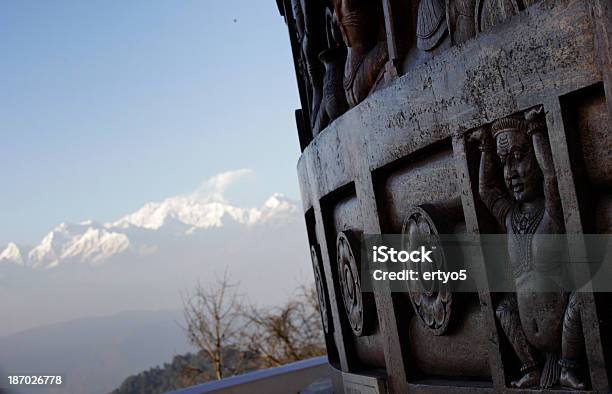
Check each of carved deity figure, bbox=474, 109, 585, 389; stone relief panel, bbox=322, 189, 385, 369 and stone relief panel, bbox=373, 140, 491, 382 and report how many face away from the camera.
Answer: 0

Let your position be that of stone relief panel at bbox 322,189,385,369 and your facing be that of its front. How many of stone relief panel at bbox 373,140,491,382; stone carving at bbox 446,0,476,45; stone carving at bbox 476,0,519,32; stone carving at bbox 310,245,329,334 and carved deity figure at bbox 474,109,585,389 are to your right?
1

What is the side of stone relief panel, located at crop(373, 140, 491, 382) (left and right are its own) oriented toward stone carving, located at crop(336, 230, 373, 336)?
right

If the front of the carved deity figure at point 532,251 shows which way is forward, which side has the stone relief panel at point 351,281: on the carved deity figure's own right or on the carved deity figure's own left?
on the carved deity figure's own right

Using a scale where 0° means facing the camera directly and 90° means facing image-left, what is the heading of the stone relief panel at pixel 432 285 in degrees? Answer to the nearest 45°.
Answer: approximately 45°

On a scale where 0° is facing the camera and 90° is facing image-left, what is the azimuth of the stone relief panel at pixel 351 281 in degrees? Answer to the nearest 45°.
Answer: approximately 90°

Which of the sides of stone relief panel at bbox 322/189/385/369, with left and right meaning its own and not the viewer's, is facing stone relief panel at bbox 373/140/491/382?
left

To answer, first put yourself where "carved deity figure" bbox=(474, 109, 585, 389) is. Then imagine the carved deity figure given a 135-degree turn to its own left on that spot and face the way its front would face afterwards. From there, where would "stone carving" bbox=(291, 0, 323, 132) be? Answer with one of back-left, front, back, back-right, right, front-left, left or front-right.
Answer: back-left

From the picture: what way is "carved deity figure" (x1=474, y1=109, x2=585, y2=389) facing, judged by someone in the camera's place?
facing the viewer and to the left of the viewer

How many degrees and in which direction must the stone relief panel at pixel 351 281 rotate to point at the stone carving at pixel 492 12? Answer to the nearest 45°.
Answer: approximately 135° to its left
